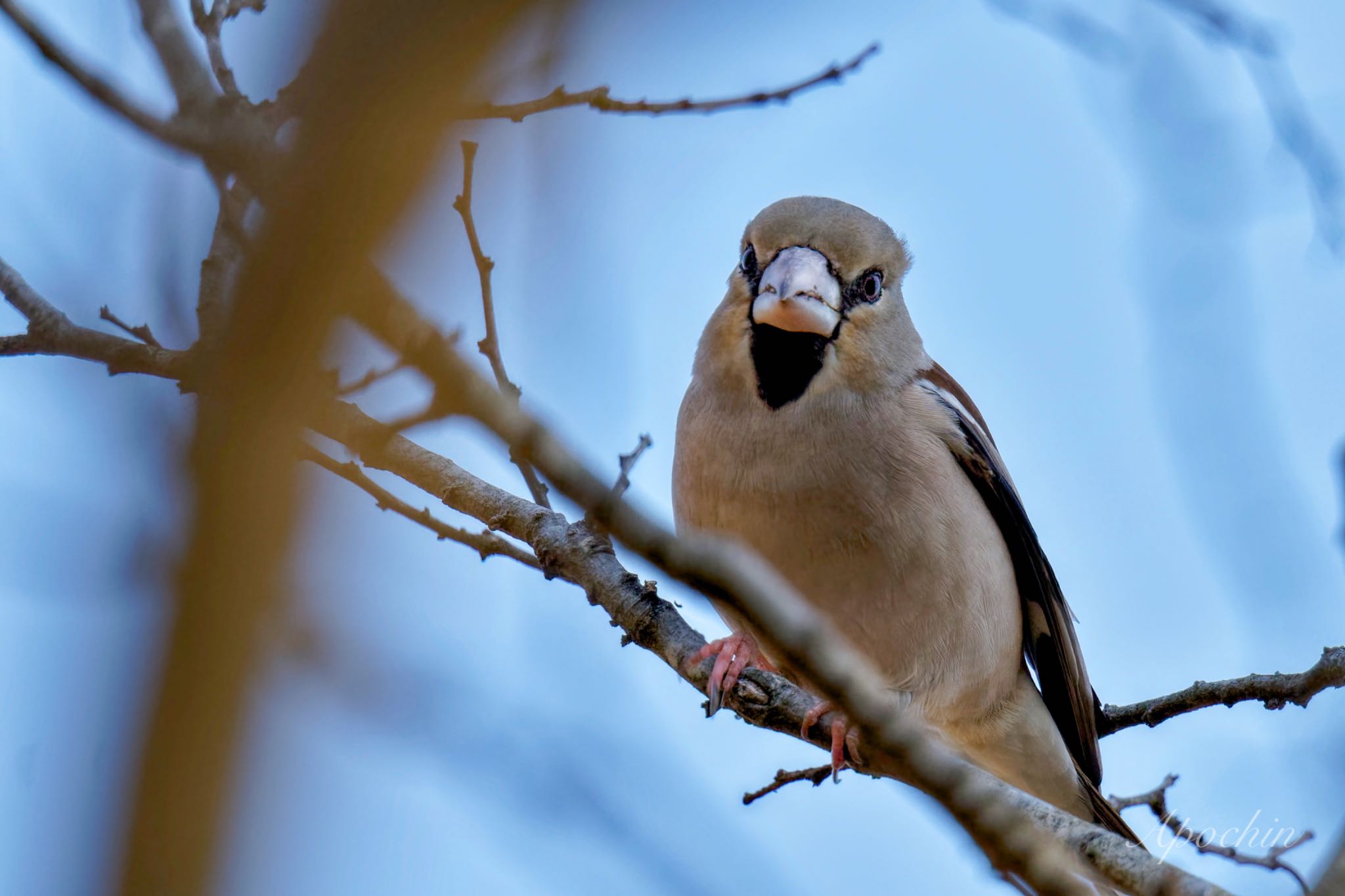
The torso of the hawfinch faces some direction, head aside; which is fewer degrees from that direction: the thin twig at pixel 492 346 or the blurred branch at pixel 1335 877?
the thin twig

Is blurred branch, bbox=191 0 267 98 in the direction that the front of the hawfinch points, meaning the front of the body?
yes

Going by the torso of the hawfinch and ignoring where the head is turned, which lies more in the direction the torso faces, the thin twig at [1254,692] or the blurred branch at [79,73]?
the blurred branch

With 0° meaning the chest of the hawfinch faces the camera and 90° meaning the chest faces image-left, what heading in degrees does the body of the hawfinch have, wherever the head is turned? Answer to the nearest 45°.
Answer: approximately 45°

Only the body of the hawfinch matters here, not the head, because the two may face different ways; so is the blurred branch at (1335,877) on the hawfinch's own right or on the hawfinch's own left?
on the hawfinch's own left

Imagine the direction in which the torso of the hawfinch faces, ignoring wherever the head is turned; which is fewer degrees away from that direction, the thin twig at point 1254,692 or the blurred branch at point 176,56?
the blurred branch

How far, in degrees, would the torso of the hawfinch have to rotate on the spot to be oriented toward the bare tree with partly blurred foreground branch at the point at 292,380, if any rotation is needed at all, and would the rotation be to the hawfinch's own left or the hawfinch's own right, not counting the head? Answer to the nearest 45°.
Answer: approximately 45° to the hawfinch's own left
